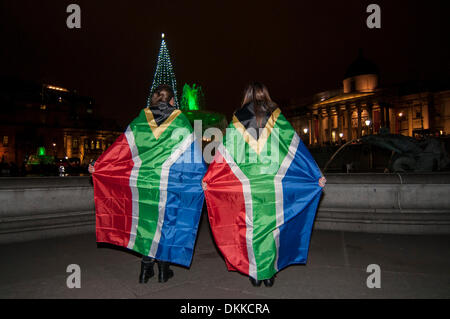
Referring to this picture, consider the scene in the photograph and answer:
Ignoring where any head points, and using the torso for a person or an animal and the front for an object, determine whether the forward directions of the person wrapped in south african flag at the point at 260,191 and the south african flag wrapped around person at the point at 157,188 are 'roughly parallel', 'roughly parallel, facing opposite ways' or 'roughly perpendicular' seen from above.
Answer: roughly parallel

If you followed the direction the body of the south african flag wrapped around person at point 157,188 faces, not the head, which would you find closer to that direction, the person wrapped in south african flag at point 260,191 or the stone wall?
the stone wall

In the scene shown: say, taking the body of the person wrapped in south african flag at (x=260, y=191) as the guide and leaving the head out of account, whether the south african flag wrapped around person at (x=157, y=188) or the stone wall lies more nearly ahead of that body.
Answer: the stone wall

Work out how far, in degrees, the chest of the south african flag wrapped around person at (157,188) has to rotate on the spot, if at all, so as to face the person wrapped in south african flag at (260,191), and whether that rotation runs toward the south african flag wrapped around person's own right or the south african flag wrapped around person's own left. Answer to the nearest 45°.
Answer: approximately 90° to the south african flag wrapped around person's own right

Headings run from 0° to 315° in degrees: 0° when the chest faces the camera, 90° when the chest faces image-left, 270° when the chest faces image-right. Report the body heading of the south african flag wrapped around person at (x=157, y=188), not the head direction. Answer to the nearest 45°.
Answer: approximately 180°

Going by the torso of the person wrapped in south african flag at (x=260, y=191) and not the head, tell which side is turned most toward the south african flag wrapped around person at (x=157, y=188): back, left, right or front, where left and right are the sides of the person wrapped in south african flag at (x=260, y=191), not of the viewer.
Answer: left

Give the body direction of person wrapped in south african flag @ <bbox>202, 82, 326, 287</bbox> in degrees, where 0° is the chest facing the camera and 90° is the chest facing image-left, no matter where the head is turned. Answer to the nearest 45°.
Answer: approximately 180°
